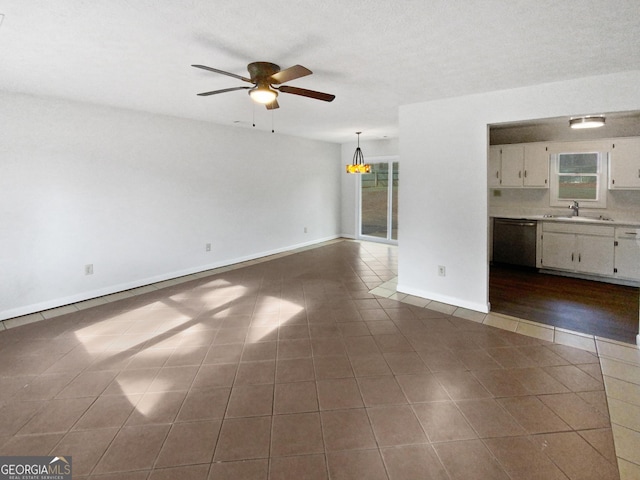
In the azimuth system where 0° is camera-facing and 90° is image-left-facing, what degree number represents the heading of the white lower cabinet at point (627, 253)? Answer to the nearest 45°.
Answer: approximately 0°

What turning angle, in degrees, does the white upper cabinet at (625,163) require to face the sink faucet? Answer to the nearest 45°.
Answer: approximately 135° to its right

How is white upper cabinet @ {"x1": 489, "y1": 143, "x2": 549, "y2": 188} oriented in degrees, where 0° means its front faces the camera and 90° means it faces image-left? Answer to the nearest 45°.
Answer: approximately 0°
